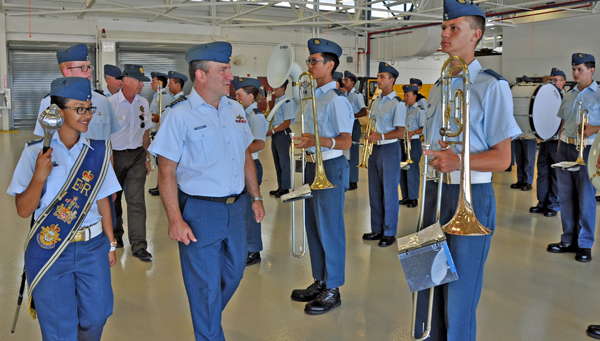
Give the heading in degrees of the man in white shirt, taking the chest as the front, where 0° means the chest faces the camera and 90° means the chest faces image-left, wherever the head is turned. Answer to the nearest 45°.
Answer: approximately 315°

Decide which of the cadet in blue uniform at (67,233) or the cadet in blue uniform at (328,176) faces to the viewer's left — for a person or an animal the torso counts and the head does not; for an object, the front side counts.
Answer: the cadet in blue uniform at (328,176)

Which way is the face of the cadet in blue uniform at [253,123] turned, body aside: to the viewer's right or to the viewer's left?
to the viewer's left

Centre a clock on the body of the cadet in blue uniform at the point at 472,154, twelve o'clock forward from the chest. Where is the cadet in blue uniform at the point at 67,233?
the cadet in blue uniform at the point at 67,233 is roughly at 1 o'clock from the cadet in blue uniform at the point at 472,154.

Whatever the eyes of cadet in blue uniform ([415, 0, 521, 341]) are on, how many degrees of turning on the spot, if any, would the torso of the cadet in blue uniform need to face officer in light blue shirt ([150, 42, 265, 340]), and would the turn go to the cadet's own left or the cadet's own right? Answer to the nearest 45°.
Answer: approximately 45° to the cadet's own right

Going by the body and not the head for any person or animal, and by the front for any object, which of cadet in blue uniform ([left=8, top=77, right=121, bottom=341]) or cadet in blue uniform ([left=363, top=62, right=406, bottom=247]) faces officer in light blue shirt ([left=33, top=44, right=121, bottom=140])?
cadet in blue uniform ([left=363, top=62, right=406, bottom=247])

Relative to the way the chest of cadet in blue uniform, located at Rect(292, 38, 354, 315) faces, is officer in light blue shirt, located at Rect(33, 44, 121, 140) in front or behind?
in front

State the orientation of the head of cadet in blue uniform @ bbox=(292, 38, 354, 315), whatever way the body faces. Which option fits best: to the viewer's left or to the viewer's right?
to the viewer's left

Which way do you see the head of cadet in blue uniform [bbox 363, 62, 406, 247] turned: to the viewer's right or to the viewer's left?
to the viewer's left

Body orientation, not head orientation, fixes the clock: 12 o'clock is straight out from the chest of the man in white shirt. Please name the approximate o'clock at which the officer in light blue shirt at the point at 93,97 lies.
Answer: The officer in light blue shirt is roughly at 2 o'clock from the man in white shirt.

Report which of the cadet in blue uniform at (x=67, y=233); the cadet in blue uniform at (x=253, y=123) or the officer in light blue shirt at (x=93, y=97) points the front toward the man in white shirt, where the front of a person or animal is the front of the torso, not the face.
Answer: the cadet in blue uniform at (x=253, y=123)

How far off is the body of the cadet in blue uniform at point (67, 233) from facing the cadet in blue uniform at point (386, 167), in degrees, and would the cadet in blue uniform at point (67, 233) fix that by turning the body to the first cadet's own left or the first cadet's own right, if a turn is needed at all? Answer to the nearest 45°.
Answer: approximately 90° to the first cadet's own left

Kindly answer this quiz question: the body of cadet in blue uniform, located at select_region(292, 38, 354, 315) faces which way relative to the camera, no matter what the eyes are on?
to the viewer's left
